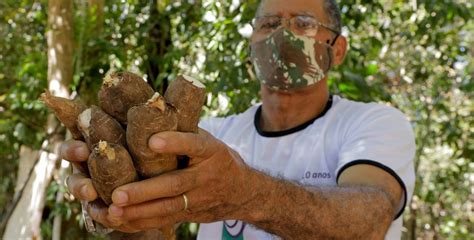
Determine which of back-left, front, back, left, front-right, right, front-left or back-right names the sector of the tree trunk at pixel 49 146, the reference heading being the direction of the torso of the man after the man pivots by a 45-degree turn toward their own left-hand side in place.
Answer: back-right

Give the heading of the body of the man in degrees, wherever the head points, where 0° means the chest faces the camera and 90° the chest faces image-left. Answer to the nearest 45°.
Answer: approximately 45°
